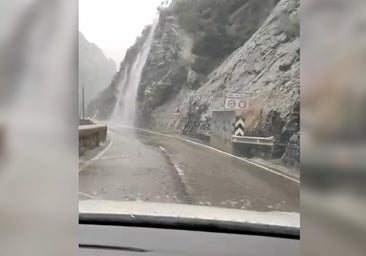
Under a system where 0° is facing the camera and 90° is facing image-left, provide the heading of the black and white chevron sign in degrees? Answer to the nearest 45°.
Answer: approximately 0°

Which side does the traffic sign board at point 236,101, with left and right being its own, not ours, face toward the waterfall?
right

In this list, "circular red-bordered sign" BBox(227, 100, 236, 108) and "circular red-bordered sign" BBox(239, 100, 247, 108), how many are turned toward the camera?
2

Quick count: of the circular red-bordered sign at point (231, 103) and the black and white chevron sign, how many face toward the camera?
2
